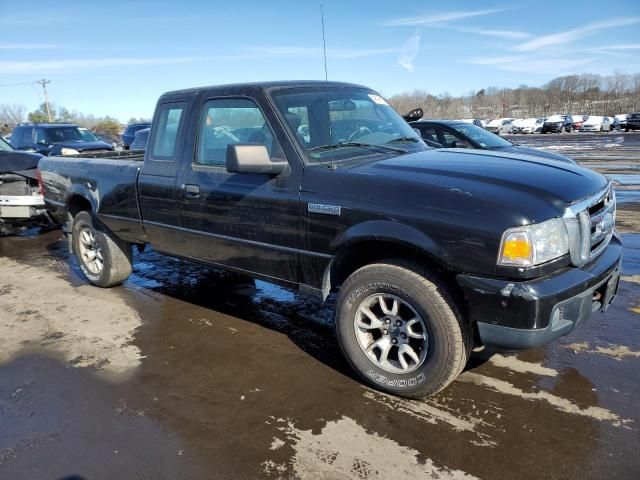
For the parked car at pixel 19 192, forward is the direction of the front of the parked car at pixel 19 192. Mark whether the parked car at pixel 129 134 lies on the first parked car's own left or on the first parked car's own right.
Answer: on the first parked car's own left

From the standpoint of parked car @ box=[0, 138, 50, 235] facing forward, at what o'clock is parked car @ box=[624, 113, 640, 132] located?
parked car @ box=[624, 113, 640, 132] is roughly at 10 o'clock from parked car @ box=[0, 138, 50, 235].

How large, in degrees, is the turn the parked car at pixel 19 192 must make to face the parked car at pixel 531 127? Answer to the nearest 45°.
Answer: approximately 90° to its left

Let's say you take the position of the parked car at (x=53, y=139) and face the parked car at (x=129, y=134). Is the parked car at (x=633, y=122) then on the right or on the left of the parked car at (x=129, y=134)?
right

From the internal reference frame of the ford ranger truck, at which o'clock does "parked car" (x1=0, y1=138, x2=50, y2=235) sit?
The parked car is roughly at 6 o'clock from the ford ranger truck.

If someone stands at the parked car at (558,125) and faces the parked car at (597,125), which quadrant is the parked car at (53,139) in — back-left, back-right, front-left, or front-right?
back-right

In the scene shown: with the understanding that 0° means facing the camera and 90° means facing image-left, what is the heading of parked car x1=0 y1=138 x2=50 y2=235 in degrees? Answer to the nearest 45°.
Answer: approximately 315°
